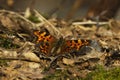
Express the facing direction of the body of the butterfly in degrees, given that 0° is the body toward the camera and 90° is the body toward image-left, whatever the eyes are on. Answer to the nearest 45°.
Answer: approximately 180°
